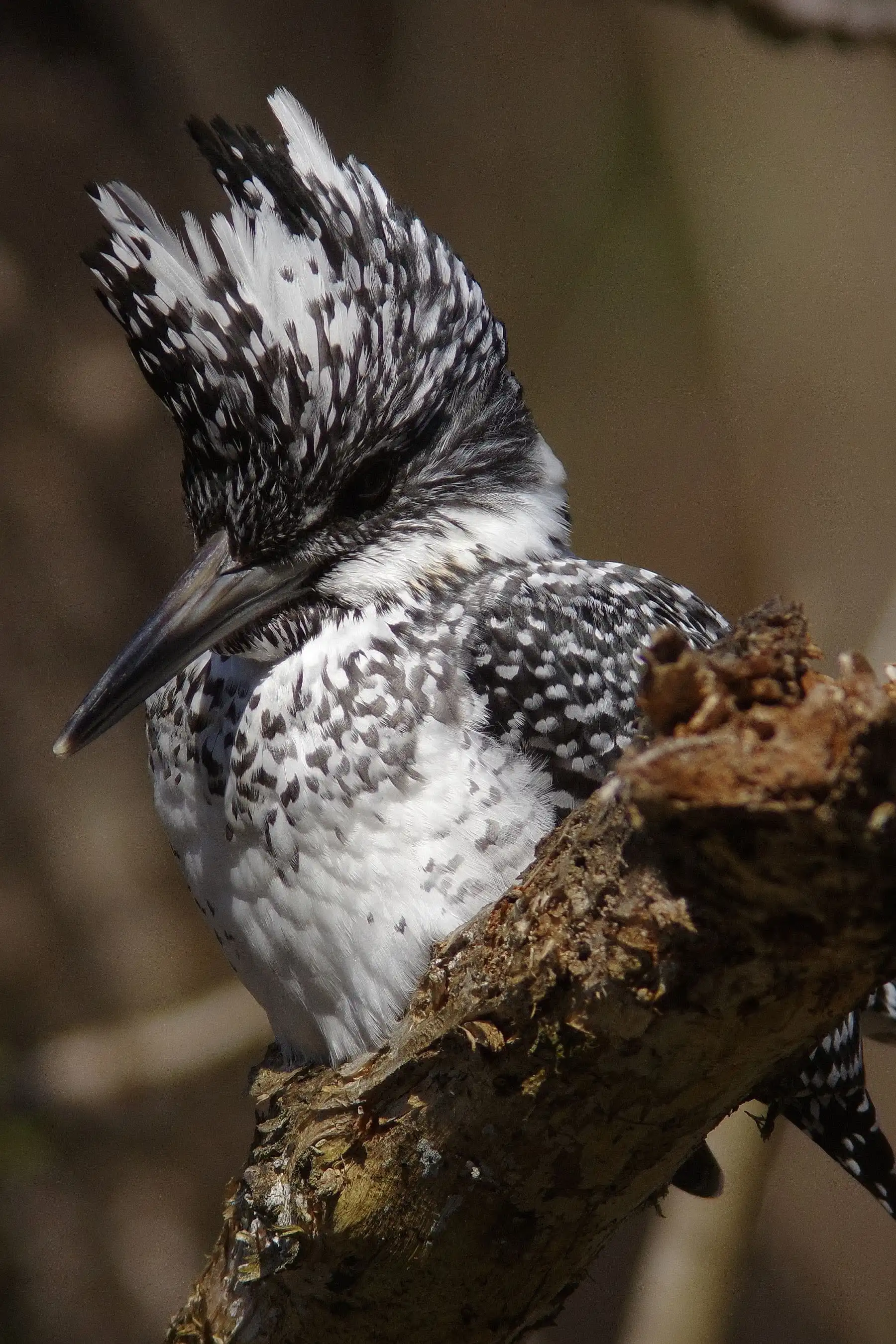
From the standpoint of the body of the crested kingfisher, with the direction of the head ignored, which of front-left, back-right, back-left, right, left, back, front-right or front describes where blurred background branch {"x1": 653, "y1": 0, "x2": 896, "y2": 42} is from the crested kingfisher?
back-right

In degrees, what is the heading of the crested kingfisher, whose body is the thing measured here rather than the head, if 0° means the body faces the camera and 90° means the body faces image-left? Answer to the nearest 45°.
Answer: approximately 45°
